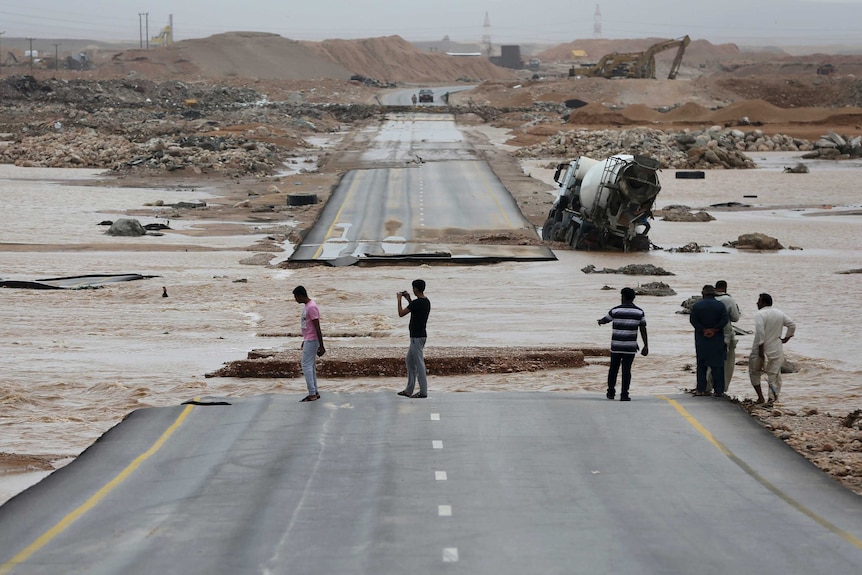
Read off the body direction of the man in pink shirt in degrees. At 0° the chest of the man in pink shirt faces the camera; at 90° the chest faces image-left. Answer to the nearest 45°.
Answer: approximately 90°

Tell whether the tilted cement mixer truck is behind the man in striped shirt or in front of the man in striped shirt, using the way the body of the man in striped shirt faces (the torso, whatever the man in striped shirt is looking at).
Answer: in front

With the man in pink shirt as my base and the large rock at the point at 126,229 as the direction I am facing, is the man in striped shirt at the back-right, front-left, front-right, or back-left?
back-right

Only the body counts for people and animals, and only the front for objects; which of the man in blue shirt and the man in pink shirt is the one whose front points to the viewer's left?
the man in pink shirt

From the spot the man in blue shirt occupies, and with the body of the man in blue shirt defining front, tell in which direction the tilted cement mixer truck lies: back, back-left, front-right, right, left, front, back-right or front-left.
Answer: front

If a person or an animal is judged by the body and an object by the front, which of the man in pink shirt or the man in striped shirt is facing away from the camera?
the man in striped shirt

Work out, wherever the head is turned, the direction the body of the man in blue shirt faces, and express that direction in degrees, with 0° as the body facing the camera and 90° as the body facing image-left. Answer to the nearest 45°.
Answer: approximately 180°

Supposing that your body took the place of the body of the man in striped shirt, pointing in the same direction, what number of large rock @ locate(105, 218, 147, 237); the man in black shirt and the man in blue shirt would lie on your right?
1

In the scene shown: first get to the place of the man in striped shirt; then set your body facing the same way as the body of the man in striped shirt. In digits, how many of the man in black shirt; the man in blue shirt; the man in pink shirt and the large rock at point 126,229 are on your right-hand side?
1

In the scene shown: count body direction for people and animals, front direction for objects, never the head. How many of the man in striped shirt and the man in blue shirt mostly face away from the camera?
2

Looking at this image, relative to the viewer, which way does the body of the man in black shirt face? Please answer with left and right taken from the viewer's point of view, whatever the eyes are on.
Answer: facing away from the viewer and to the left of the viewer

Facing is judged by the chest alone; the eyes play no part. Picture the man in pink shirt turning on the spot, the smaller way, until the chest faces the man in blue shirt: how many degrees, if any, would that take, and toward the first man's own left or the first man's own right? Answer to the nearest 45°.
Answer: approximately 180°

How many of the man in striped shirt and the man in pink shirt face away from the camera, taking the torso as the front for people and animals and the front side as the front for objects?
1

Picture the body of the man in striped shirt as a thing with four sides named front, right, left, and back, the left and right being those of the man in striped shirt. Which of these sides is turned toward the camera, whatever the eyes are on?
back

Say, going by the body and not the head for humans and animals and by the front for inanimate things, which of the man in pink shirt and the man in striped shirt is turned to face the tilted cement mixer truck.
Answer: the man in striped shirt
